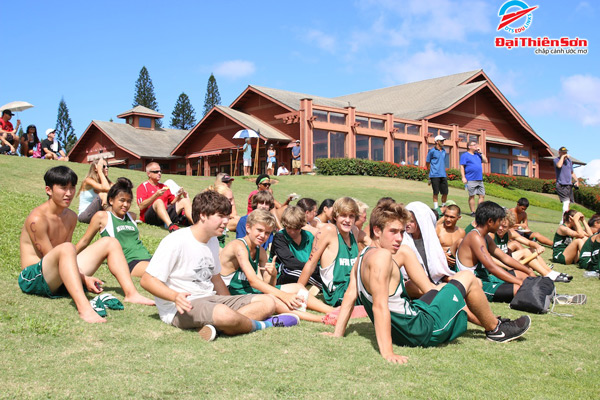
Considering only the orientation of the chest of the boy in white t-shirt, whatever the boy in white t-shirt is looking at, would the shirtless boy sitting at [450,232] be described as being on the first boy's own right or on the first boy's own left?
on the first boy's own left

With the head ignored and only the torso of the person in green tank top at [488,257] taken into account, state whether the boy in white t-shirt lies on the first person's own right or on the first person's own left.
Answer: on the first person's own right

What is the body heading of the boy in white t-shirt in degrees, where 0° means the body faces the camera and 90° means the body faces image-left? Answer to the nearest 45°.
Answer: approximately 315°

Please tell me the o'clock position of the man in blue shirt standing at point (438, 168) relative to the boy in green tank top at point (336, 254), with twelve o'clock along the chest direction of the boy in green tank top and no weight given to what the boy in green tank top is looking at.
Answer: The man in blue shirt standing is roughly at 8 o'clock from the boy in green tank top.

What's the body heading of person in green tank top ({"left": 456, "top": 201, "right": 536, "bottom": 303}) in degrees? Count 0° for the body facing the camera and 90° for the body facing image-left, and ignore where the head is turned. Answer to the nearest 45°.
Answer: approximately 270°

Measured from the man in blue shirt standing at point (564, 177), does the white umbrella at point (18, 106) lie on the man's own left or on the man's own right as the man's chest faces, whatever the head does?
on the man's own right

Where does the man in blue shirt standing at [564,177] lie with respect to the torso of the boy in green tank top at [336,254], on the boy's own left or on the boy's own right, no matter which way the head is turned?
on the boy's own left
